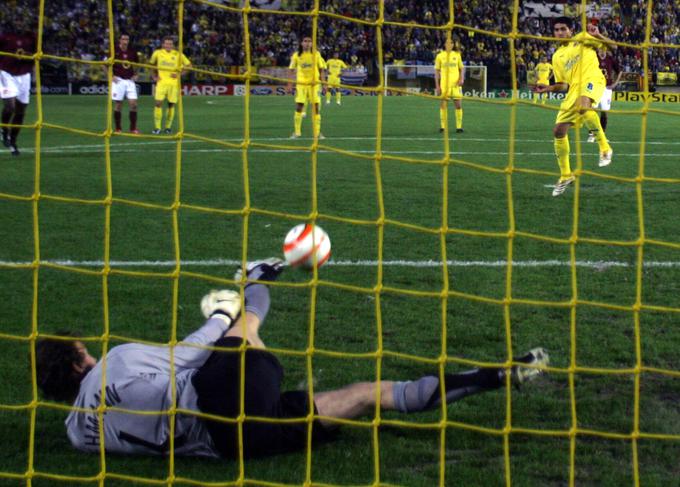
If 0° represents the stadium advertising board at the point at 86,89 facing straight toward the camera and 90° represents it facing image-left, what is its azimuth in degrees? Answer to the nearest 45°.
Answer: approximately 0°

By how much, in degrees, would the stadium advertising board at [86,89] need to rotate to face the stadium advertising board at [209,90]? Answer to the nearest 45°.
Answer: approximately 90° to its left

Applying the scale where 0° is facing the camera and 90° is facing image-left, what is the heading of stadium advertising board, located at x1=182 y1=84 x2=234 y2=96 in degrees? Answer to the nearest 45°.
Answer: approximately 0°

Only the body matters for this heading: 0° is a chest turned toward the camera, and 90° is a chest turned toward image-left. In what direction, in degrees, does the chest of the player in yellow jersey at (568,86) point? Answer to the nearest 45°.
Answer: approximately 45°

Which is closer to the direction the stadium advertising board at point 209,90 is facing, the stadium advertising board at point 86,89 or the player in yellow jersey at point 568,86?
the player in yellow jersey

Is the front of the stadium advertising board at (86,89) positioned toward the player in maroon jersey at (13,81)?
yes

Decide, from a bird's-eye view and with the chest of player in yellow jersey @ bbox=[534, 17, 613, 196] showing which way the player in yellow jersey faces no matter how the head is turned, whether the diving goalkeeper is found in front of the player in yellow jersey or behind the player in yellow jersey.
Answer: in front

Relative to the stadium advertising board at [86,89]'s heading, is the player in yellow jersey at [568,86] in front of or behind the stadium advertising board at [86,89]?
in front

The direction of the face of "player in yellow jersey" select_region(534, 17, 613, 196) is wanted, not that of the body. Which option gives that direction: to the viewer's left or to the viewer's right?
to the viewer's left
